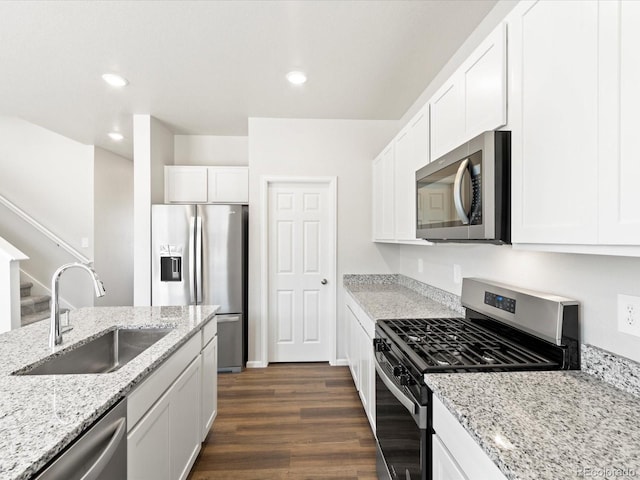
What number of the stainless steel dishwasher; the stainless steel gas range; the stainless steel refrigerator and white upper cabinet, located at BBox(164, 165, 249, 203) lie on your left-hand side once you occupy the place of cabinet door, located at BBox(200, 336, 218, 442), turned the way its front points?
2

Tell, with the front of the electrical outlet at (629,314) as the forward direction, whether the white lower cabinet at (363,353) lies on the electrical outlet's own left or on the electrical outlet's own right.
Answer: on the electrical outlet's own right

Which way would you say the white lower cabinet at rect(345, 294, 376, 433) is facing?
to the viewer's left

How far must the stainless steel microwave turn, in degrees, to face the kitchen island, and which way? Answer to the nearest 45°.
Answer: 0° — it already faces it

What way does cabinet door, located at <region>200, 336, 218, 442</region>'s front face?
to the viewer's right

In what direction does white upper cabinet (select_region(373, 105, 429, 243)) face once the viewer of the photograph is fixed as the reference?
facing to the left of the viewer

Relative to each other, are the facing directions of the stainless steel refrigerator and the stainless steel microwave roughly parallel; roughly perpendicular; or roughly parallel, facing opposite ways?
roughly perpendicular

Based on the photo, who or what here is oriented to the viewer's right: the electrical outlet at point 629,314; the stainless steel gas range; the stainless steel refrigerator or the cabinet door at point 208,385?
the cabinet door

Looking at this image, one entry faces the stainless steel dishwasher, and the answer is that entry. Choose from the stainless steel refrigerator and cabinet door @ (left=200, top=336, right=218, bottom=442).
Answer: the stainless steel refrigerator

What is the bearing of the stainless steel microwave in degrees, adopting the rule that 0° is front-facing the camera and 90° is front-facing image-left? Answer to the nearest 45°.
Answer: approximately 45°

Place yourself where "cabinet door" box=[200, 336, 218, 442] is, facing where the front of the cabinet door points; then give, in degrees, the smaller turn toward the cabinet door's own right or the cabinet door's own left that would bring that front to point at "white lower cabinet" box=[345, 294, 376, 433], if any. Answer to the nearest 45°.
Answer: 0° — it already faces it

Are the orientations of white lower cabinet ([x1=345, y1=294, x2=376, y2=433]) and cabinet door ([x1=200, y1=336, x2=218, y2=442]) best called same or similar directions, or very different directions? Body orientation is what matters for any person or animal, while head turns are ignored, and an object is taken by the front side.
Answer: very different directions
